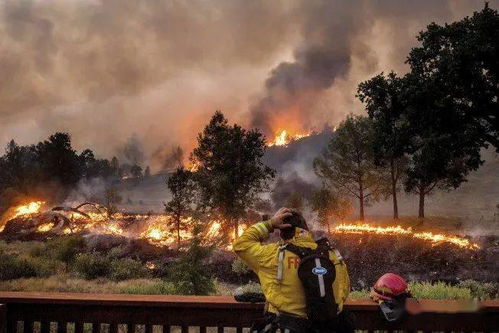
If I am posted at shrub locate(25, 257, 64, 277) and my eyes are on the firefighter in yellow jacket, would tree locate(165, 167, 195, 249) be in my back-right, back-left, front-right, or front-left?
back-left

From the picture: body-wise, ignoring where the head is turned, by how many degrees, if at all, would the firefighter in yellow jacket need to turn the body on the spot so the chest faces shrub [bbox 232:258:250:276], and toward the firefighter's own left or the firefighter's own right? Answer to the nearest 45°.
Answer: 0° — they already face it

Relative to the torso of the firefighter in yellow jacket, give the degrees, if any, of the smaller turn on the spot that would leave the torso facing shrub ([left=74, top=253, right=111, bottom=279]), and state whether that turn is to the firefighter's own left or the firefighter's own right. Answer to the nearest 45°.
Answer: approximately 45° to the firefighter's own left

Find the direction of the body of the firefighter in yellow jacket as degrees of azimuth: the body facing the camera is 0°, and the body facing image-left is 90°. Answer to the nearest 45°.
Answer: approximately 180°

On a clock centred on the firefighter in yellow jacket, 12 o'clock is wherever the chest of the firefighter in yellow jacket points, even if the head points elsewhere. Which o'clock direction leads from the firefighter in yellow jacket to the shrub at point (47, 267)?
The shrub is roughly at 11 o'clock from the firefighter in yellow jacket.

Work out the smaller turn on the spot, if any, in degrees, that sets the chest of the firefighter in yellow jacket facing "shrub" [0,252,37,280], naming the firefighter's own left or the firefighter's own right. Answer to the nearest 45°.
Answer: approximately 45° to the firefighter's own left
